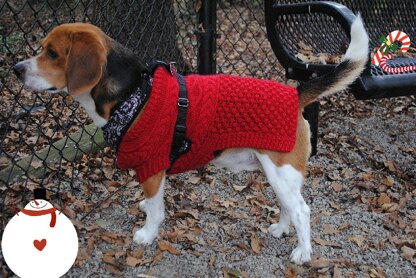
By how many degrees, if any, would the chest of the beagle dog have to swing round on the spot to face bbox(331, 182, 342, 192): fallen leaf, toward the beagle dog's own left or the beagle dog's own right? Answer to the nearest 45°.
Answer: approximately 135° to the beagle dog's own right

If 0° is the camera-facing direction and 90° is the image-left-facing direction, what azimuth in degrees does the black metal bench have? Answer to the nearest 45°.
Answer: approximately 315°

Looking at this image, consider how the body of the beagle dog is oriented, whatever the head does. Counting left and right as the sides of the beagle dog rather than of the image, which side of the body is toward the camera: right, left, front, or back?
left

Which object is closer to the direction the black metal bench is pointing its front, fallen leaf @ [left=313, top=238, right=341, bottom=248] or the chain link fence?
the fallen leaf

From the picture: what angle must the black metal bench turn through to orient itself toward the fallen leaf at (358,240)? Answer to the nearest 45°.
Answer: approximately 45° to its right

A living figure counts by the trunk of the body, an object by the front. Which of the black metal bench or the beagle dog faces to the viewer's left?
the beagle dog

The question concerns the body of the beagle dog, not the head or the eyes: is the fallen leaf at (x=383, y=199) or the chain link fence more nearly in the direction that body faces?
the chain link fence

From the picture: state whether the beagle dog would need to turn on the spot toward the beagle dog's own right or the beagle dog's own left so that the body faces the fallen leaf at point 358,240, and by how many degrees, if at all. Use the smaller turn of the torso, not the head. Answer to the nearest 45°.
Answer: approximately 180°

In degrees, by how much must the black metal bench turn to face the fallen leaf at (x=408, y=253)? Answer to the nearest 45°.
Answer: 0° — it already faces it

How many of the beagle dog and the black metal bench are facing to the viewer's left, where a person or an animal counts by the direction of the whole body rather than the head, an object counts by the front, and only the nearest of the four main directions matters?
1
